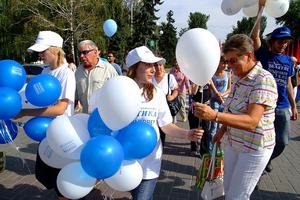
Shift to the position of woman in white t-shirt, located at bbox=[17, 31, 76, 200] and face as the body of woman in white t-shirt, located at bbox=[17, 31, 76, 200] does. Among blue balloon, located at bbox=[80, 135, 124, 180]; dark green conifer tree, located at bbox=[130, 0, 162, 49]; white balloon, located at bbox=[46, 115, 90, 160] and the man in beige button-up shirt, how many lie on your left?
2

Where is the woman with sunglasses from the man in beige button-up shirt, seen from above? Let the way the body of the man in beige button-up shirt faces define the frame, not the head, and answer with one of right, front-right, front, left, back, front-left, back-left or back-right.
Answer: left

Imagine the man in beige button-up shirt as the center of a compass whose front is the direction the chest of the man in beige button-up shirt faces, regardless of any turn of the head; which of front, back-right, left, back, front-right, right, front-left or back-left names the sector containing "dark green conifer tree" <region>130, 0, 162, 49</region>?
back-right

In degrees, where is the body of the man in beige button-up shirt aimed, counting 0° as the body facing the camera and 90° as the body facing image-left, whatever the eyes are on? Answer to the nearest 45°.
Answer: approximately 45°

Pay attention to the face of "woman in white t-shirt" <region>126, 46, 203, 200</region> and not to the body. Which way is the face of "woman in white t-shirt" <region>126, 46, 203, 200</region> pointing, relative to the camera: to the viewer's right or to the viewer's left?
to the viewer's right
